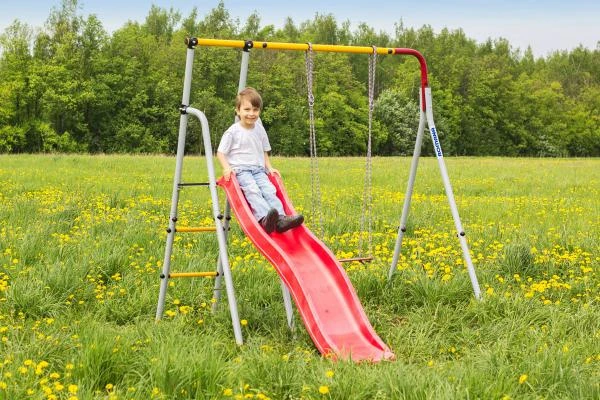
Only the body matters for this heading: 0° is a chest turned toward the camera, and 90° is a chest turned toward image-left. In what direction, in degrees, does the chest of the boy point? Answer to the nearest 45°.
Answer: approximately 315°
